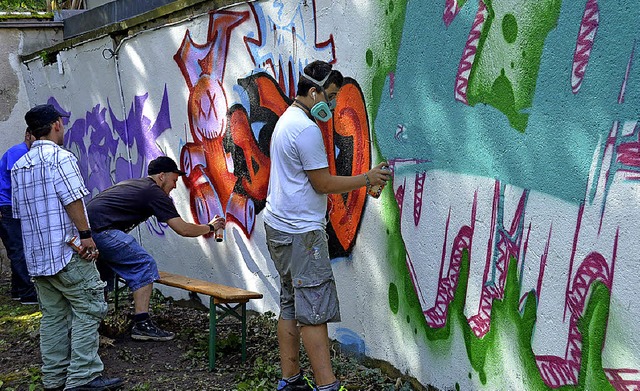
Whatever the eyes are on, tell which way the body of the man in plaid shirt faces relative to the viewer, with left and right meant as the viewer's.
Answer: facing away from the viewer and to the right of the viewer

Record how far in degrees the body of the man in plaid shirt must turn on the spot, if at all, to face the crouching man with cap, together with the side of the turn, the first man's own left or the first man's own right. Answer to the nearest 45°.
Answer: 0° — they already face them

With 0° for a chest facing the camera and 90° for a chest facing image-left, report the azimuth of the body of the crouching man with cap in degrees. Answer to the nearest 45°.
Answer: approximately 270°

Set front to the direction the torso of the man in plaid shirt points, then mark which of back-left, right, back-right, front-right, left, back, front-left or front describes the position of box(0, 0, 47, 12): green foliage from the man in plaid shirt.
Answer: front-left

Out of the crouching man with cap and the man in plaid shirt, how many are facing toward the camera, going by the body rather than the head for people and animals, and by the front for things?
0

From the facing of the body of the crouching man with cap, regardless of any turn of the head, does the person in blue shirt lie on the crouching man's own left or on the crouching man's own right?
on the crouching man's own left
